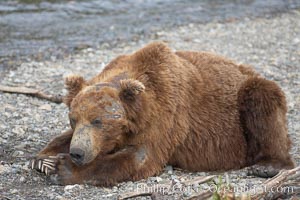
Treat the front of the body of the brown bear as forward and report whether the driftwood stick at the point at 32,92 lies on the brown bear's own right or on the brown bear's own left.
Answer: on the brown bear's own right

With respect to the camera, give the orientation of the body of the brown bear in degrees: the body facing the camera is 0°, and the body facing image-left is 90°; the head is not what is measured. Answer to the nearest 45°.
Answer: approximately 45°

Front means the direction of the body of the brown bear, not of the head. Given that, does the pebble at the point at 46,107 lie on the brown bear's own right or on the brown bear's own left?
on the brown bear's own right

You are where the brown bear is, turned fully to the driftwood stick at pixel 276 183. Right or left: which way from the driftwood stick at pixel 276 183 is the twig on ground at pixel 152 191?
right

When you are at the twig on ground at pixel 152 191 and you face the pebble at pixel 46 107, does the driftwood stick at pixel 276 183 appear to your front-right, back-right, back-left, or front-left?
back-right

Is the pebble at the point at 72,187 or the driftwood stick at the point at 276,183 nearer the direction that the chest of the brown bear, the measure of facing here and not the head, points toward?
the pebble
